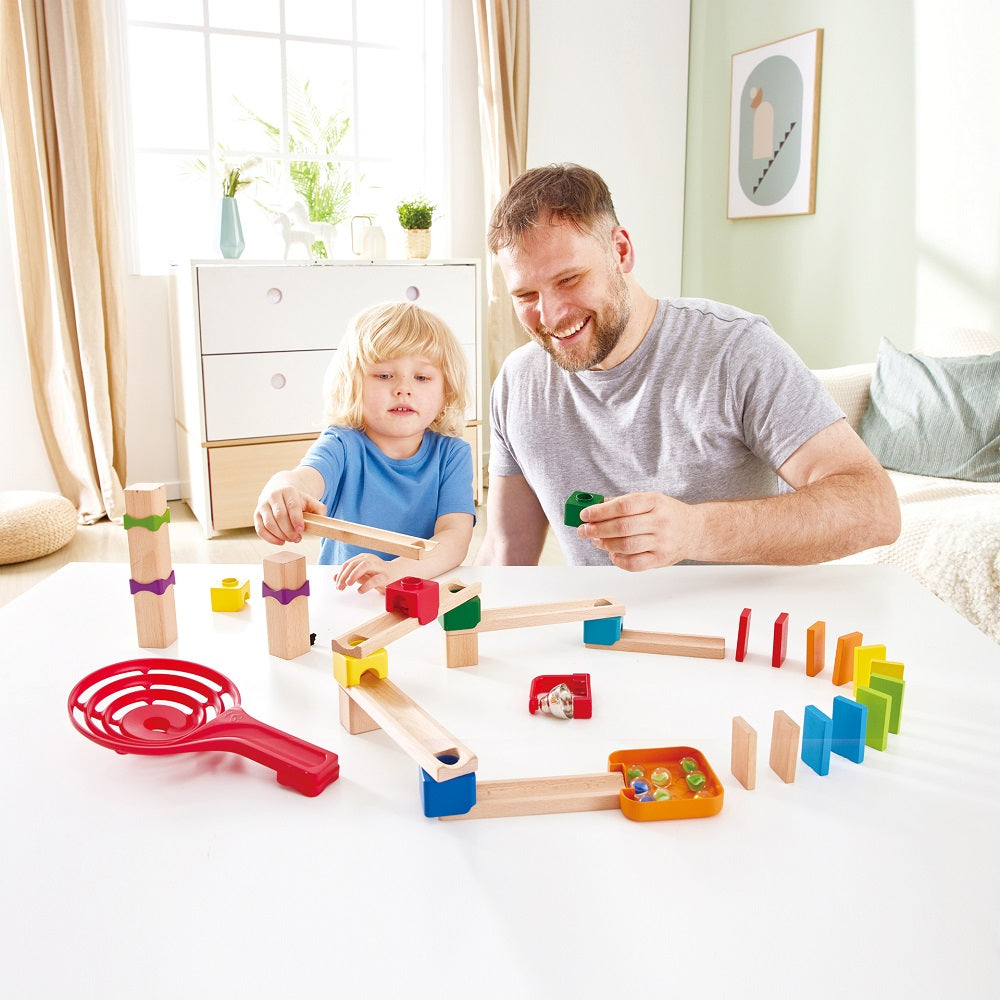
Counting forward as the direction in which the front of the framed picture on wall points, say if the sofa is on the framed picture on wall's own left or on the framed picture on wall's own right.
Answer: on the framed picture on wall's own left

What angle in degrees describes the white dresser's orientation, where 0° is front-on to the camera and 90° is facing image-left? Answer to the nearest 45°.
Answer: approximately 0°

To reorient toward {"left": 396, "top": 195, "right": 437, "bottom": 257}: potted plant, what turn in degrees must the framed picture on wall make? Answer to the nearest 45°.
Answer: approximately 45° to its right

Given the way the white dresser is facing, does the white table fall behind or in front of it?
in front

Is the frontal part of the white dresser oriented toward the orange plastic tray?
yes

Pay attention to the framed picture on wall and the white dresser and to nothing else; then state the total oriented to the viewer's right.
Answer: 0
